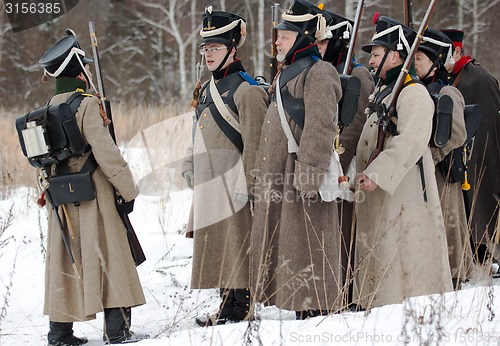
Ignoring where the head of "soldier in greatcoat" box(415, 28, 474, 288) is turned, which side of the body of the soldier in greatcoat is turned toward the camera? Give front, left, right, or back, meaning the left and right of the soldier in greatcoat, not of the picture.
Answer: left

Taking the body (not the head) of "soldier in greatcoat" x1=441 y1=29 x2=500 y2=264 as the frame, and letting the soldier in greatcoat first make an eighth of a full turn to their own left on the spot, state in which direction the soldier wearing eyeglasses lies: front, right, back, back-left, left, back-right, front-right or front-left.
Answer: front

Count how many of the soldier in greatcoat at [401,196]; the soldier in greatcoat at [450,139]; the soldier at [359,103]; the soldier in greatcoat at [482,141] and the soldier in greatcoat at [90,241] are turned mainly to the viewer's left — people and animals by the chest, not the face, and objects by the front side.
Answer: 4

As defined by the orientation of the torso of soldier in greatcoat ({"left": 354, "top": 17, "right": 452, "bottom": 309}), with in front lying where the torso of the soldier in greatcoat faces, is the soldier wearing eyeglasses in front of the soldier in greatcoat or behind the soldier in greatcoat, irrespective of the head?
in front

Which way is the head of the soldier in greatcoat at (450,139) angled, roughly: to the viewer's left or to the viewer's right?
to the viewer's left

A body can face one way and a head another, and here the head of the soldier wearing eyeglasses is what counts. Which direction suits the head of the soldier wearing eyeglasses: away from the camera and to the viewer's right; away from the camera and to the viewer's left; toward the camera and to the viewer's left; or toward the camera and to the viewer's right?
toward the camera and to the viewer's left

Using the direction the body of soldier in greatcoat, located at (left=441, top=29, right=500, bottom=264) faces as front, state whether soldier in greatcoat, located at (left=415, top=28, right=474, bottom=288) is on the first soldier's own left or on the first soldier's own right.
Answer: on the first soldier's own left

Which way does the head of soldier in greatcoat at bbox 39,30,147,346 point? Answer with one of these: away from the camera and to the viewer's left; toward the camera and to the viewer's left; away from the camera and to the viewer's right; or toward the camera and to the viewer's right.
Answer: away from the camera and to the viewer's right

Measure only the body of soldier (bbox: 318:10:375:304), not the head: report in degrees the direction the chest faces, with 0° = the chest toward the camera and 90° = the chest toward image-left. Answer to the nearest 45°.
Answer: approximately 90°

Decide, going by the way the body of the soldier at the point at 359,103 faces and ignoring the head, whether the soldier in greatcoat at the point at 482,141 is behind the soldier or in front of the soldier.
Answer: behind

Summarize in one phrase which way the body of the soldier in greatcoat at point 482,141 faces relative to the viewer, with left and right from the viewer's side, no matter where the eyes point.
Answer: facing to the left of the viewer

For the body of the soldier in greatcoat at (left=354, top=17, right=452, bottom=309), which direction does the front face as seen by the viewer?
to the viewer's left

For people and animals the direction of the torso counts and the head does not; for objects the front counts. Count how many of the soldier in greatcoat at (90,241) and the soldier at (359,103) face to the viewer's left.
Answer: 1
